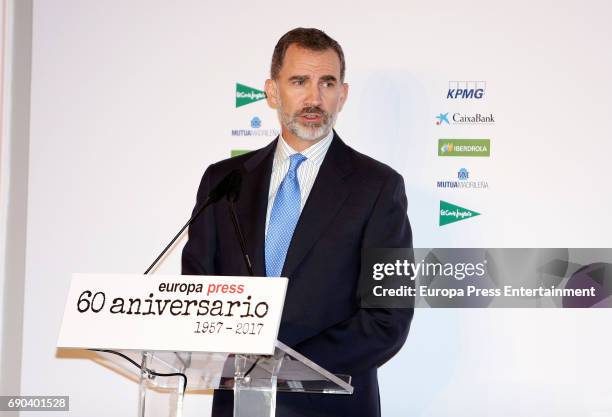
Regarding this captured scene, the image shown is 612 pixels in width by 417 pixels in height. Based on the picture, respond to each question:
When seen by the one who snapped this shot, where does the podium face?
facing the viewer and to the left of the viewer

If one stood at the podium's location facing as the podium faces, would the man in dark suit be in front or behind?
behind
